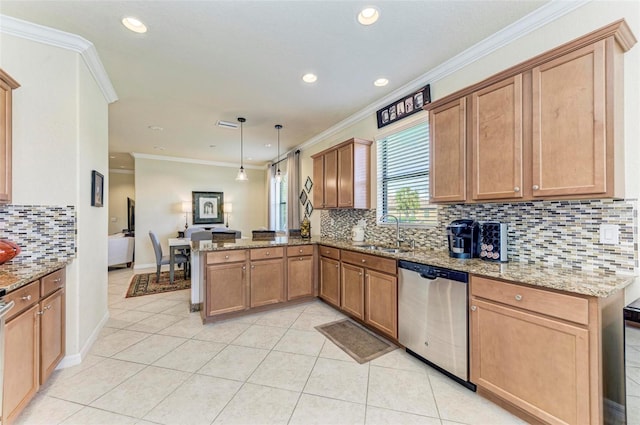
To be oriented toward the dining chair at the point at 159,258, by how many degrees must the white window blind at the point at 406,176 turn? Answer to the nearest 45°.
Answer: approximately 45° to its right

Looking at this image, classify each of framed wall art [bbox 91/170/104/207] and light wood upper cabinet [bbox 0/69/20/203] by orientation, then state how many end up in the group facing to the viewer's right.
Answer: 2

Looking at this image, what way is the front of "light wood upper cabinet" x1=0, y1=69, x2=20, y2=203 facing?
to the viewer's right

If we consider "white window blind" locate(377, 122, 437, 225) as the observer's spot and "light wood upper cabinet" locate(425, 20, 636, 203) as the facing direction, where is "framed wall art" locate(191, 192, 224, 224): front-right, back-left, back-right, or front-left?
back-right

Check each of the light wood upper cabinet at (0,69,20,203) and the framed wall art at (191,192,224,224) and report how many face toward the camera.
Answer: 1

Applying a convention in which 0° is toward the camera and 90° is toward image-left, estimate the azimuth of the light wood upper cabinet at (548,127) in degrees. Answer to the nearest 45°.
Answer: approximately 45°

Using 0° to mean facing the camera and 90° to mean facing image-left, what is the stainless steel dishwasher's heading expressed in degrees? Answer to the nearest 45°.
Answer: approximately 45°

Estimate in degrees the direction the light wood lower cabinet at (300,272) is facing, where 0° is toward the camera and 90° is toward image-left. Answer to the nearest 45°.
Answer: approximately 315°

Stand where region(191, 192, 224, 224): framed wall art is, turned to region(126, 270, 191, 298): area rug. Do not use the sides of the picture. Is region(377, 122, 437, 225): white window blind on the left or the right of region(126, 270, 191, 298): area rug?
left

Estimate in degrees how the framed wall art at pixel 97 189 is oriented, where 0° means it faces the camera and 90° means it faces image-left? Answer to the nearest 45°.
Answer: approximately 270°

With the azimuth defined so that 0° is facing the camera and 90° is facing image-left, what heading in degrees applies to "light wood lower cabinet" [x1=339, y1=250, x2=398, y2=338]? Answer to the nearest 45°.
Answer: approximately 45°
